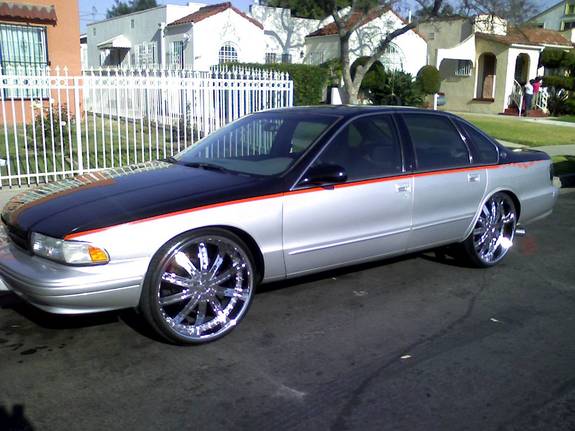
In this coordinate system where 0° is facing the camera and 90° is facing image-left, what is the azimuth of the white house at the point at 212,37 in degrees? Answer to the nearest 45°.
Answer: approximately 315°

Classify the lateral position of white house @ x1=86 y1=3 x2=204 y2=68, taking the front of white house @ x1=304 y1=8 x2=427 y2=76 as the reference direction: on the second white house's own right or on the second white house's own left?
on the second white house's own right

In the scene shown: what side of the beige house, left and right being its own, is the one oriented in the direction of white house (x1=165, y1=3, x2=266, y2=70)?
right

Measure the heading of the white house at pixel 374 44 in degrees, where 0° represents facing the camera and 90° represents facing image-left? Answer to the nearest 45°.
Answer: approximately 315°

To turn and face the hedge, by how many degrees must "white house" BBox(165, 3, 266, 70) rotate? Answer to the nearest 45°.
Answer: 0° — it already faces it

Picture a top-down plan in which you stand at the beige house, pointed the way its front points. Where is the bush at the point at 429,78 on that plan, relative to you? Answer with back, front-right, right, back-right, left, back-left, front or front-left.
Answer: right

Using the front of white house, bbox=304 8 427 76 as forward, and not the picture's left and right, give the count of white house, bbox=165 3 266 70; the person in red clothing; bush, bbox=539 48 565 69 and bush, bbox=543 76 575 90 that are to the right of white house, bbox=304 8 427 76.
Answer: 1

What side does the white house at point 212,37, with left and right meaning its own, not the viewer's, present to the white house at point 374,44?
left

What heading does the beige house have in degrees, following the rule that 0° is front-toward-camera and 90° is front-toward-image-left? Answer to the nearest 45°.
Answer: approximately 315°

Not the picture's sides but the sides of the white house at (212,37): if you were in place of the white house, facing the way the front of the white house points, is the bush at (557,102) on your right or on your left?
on your left

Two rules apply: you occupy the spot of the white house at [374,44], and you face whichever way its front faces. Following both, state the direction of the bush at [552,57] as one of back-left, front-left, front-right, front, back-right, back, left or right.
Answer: front-left
